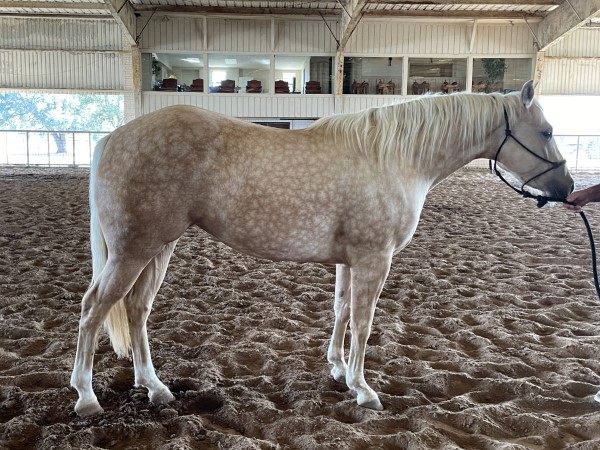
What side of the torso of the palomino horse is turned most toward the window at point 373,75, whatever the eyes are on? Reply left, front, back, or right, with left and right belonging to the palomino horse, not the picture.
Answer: left

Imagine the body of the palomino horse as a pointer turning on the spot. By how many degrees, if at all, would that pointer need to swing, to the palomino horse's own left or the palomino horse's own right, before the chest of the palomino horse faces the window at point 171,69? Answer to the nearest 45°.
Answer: approximately 90° to the palomino horse's own left

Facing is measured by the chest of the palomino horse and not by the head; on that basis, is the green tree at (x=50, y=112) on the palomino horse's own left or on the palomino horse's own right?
on the palomino horse's own left

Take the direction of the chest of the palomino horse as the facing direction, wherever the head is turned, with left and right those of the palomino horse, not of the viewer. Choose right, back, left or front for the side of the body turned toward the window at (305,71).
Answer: left

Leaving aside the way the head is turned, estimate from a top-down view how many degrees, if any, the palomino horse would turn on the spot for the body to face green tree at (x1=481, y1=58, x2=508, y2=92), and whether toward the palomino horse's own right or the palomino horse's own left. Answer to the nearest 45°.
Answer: approximately 90° to the palomino horse's own left

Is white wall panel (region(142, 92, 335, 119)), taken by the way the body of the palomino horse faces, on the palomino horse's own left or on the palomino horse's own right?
on the palomino horse's own left

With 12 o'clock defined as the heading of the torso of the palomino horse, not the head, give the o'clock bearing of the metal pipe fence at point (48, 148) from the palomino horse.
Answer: The metal pipe fence is roughly at 8 o'clock from the palomino horse.

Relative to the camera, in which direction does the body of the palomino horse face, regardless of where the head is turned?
to the viewer's right

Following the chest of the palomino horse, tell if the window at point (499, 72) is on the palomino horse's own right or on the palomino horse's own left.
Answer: on the palomino horse's own left

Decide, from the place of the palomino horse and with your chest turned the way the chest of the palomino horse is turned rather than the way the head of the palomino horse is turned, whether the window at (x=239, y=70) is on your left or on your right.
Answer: on your left

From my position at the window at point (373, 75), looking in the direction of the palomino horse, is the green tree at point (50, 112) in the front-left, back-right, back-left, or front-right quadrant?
back-right
